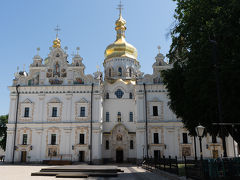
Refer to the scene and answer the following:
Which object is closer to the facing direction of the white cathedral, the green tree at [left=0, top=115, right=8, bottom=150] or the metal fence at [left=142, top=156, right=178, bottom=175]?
the metal fence

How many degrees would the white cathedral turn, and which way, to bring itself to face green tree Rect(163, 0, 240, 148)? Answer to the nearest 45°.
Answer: approximately 45° to its left

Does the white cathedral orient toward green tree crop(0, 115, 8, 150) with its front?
no

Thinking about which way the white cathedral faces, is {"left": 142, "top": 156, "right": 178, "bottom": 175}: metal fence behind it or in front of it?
in front

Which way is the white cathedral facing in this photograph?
toward the camera
